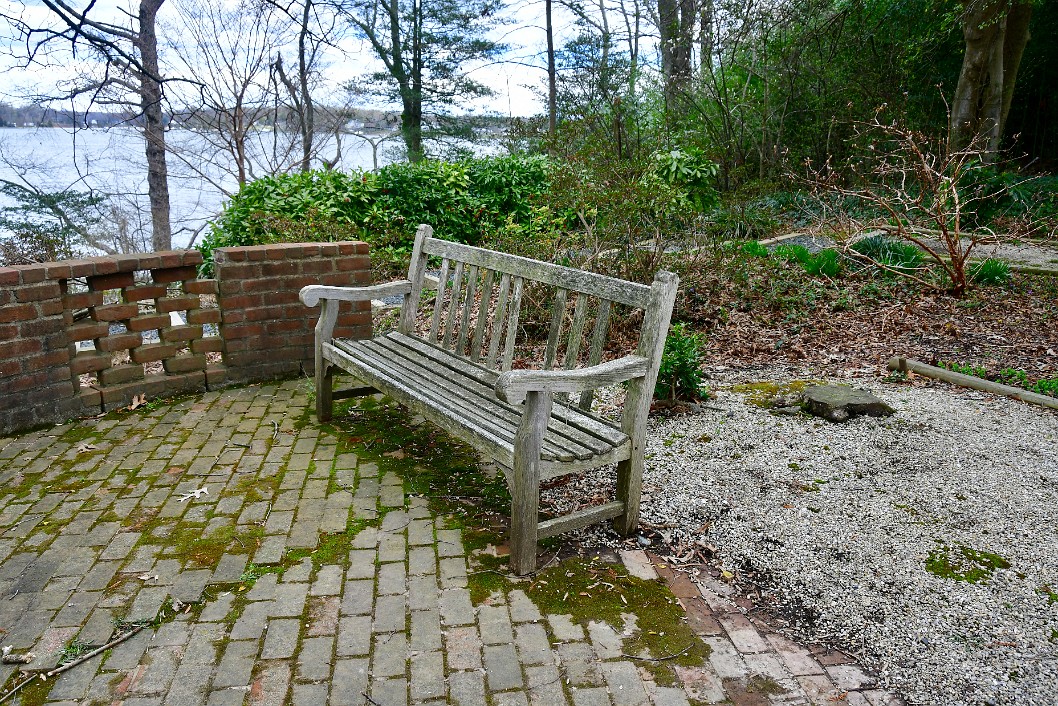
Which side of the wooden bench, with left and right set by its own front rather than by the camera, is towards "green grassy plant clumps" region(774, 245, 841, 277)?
back

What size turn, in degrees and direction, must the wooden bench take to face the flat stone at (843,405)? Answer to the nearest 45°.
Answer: approximately 180°

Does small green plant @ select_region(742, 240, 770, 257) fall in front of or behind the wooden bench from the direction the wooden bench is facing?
behind

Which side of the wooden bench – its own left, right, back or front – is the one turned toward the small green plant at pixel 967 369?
back

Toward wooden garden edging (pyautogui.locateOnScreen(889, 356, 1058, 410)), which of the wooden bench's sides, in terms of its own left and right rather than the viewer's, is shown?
back

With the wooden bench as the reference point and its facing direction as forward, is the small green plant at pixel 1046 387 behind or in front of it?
behind

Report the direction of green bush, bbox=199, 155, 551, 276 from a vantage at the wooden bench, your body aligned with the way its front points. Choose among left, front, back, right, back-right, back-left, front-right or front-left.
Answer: back-right

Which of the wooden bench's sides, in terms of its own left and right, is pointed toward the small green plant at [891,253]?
back

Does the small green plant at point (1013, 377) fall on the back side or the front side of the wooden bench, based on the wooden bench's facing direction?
on the back side

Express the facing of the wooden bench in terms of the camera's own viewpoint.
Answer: facing the viewer and to the left of the viewer

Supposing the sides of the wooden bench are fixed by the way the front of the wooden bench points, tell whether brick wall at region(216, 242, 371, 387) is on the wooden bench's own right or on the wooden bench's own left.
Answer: on the wooden bench's own right

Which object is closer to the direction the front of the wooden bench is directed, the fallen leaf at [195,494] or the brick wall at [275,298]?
the fallen leaf

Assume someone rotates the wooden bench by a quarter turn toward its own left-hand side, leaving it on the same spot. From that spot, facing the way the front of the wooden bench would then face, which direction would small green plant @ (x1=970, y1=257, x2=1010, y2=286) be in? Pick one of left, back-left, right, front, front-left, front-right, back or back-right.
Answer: left

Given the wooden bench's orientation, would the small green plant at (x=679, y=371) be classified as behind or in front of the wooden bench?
behind

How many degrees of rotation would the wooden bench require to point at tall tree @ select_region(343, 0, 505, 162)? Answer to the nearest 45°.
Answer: approximately 135° to its right
